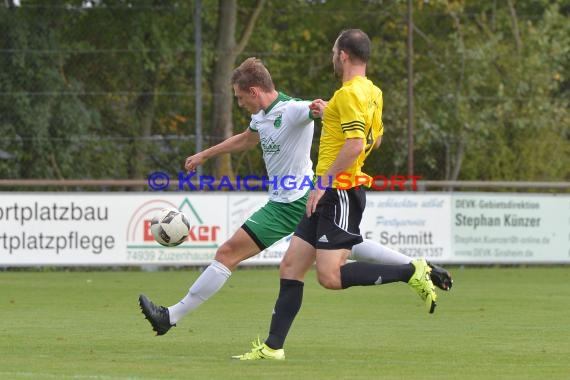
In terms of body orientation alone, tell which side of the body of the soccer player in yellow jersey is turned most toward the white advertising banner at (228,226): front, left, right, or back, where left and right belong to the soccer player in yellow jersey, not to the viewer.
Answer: right

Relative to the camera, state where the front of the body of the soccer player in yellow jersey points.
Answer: to the viewer's left

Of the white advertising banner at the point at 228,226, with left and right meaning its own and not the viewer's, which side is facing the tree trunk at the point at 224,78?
back

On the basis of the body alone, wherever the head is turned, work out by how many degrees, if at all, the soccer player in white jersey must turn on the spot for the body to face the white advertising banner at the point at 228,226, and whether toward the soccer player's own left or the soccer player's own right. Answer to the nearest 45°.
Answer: approximately 135° to the soccer player's own right

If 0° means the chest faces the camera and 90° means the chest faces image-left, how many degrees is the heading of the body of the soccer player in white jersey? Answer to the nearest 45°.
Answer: approximately 45°

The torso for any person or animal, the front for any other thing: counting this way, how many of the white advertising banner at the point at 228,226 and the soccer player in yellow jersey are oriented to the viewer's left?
1

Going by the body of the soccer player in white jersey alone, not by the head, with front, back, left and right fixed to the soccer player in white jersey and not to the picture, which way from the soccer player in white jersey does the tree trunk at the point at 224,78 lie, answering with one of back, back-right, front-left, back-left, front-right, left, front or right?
back-right

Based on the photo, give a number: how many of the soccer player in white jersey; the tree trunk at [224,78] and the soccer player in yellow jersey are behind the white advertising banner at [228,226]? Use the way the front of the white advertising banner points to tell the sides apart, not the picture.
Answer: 1

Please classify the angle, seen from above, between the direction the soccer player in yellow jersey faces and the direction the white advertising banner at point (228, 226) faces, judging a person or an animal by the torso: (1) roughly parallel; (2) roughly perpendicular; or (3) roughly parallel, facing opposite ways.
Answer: roughly perpendicular

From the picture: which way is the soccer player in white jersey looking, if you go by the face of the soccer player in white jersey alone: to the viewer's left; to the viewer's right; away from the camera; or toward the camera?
to the viewer's left

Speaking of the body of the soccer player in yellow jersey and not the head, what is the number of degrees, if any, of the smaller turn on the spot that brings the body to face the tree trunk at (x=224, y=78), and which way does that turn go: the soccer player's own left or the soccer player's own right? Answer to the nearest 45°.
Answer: approximately 90° to the soccer player's own right

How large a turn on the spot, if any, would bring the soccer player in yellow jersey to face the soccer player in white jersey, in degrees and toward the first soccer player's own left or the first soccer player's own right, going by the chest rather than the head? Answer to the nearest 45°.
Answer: approximately 45° to the first soccer player's own right

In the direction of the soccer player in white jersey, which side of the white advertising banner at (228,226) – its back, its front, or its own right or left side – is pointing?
front
